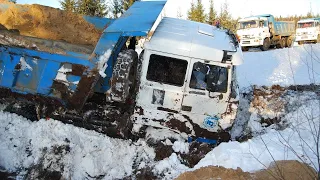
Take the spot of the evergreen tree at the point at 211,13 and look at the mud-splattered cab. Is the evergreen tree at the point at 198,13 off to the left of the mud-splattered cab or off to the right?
right

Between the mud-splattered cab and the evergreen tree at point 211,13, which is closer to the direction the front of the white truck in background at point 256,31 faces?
the mud-splattered cab

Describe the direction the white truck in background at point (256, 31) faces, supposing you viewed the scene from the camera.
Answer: facing the viewer and to the left of the viewer

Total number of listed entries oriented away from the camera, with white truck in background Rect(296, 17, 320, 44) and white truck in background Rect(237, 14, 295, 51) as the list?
0

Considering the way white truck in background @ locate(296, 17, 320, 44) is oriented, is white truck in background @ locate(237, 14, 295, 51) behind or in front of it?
in front

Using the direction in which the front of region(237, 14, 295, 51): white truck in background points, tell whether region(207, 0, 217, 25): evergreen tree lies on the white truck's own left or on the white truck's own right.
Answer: on the white truck's own right

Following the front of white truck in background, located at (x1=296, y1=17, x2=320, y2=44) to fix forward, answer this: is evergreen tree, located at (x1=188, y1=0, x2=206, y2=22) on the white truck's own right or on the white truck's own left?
on the white truck's own right

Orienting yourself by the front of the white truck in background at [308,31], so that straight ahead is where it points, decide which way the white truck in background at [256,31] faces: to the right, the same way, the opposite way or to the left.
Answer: the same way

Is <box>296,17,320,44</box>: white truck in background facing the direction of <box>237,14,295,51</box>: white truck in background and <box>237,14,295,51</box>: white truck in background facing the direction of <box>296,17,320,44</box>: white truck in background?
no

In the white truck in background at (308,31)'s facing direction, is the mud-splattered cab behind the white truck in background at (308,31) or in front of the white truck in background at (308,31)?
in front

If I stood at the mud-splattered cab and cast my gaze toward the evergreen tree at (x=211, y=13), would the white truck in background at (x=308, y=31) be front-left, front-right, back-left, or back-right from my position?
front-right

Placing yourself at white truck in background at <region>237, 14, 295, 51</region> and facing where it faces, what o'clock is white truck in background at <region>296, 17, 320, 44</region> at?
white truck in background at <region>296, 17, 320, 44</region> is roughly at 6 o'clock from white truck in background at <region>237, 14, 295, 51</region>.

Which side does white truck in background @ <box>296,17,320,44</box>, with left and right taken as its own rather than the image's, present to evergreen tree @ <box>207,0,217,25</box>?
right

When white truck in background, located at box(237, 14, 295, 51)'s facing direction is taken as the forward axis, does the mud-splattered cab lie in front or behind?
in front
